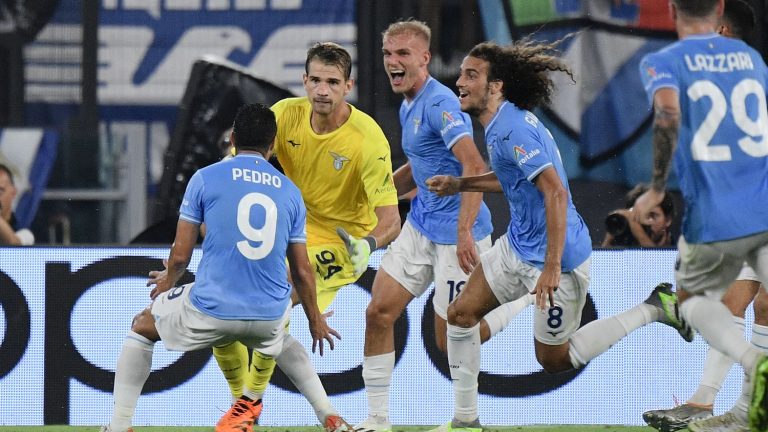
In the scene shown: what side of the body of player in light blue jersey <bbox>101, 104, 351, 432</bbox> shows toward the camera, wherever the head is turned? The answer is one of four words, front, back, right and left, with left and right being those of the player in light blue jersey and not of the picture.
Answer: back

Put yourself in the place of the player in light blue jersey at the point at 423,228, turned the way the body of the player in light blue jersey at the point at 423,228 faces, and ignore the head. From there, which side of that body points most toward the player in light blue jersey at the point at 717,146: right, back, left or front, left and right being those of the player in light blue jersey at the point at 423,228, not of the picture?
left

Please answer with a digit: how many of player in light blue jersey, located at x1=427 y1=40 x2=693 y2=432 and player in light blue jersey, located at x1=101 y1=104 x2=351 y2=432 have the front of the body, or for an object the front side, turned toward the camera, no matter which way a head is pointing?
0

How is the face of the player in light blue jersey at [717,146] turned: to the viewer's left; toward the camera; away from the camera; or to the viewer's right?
away from the camera

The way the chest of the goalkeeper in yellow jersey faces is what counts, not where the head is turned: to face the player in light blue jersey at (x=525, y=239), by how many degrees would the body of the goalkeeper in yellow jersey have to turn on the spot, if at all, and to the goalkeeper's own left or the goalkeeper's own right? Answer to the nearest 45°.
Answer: approximately 45° to the goalkeeper's own left

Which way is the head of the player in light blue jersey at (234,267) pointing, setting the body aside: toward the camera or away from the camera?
away from the camera

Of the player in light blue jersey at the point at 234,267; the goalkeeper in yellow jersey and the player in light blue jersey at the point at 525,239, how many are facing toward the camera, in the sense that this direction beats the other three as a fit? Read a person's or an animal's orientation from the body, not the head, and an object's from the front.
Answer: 1

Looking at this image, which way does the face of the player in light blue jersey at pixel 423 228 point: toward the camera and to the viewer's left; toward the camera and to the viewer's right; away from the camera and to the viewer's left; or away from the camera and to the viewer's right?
toward the camera and to the viewer's left
